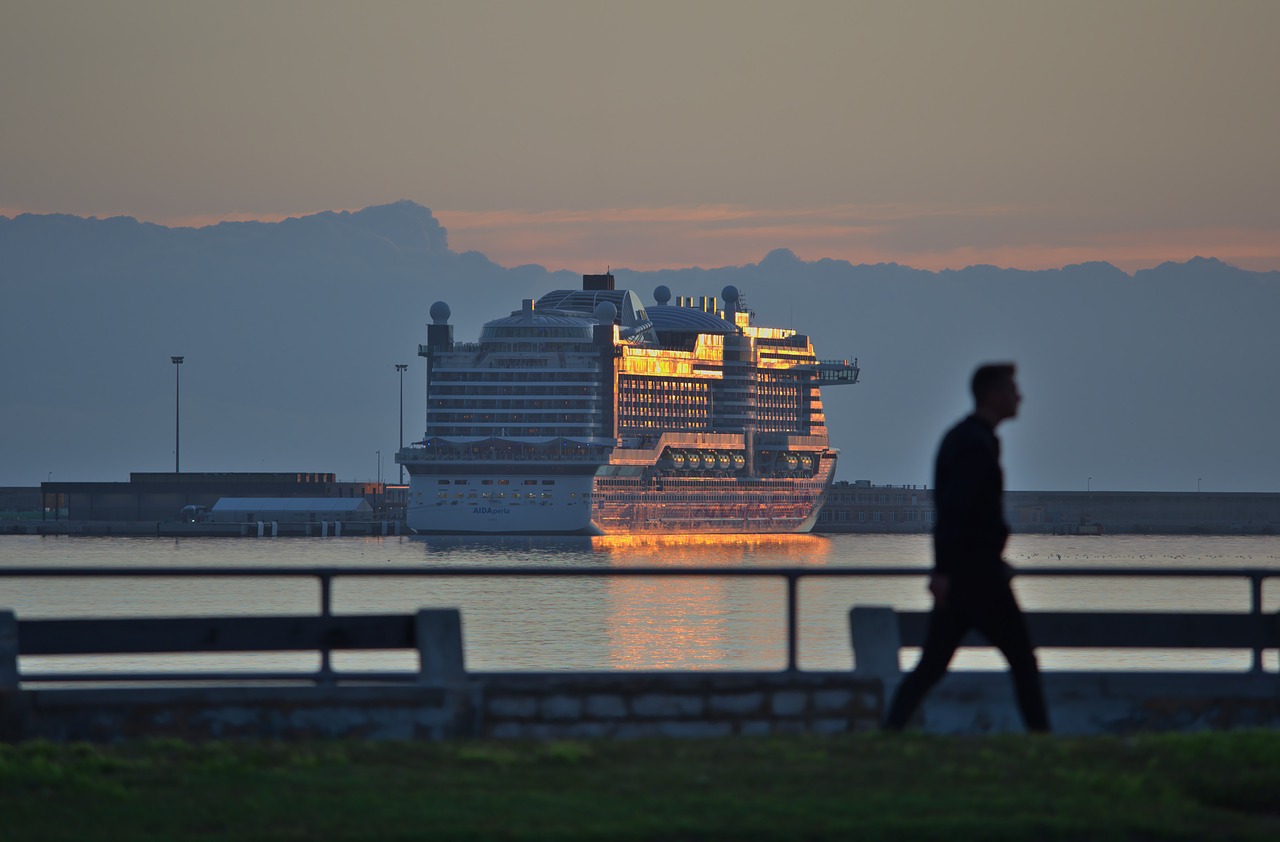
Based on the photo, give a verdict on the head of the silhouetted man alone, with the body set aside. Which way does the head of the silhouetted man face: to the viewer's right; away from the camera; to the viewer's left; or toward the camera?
to the viewer's right

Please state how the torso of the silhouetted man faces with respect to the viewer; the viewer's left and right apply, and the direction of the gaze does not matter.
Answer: facing to the right of the viewer
